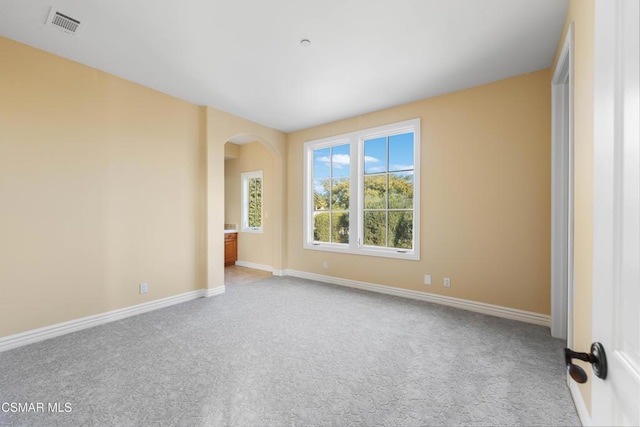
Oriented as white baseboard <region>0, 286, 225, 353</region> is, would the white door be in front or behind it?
in front

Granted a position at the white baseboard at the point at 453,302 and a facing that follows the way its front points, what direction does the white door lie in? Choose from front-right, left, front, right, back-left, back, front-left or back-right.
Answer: front-left

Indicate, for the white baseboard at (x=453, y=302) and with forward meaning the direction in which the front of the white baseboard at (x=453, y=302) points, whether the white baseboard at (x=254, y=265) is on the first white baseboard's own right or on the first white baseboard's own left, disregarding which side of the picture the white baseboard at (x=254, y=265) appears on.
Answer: on the first white baseboard's own right

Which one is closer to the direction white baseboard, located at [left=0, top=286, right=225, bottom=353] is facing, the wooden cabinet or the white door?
the white door

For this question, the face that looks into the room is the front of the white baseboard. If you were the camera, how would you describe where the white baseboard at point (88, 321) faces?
facing the viewer and to the right of the viewer
